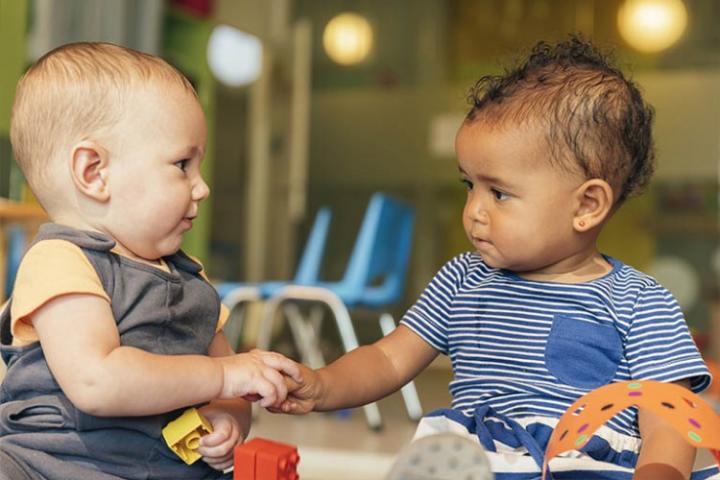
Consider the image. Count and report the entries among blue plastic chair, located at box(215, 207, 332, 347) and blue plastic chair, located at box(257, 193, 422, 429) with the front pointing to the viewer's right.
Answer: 0

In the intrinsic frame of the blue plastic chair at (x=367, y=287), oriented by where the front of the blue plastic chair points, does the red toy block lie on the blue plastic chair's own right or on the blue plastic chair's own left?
on the blue plastic chair's own left

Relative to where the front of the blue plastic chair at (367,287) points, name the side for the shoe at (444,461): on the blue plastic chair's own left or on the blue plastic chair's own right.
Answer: on the blue plastic chair's own left

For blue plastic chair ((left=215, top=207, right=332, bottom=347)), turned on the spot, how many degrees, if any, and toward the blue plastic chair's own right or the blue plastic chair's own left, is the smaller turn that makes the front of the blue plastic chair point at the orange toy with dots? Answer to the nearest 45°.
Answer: approximately 90° to the blue plastic chair's own left

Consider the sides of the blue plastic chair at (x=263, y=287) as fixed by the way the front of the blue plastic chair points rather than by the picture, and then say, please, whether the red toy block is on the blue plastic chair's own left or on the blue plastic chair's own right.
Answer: on the blue plastic chair's own left

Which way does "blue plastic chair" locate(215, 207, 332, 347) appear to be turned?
to the viewer's left
